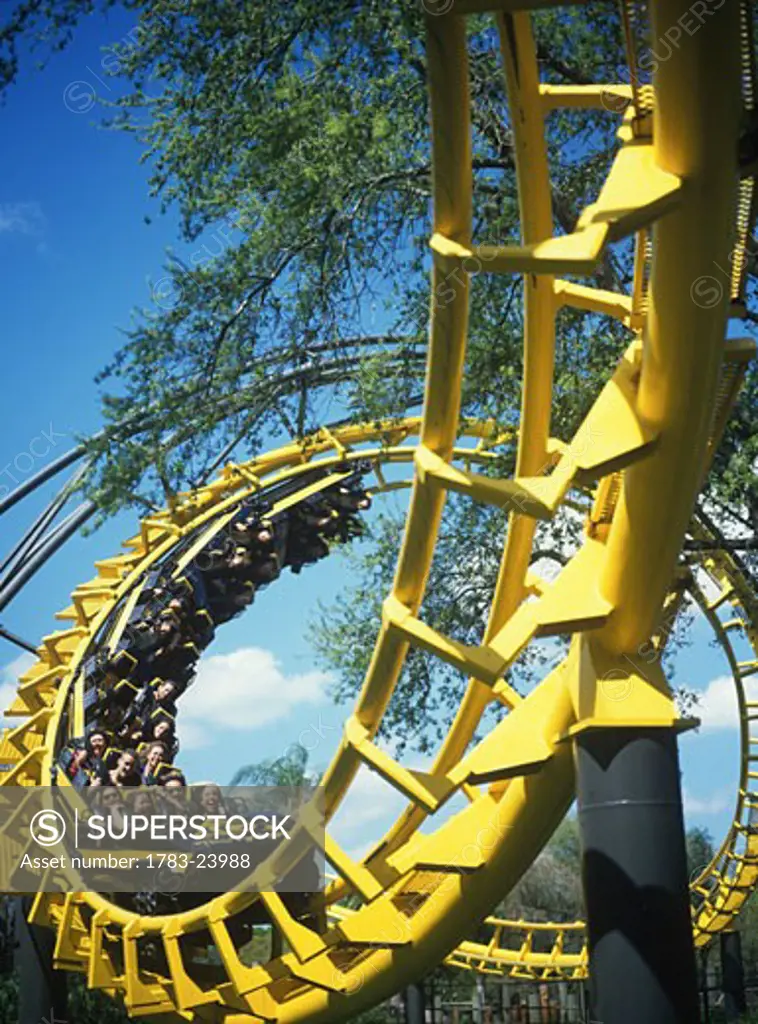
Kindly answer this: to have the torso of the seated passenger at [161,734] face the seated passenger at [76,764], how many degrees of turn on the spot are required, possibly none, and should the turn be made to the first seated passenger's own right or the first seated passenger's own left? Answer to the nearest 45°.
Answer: approximately 45° to the first seated passenger's own right

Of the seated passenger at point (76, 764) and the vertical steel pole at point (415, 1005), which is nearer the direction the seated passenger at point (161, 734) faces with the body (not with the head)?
the seated passenger

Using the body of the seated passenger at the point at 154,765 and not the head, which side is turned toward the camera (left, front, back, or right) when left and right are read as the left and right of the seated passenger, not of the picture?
front

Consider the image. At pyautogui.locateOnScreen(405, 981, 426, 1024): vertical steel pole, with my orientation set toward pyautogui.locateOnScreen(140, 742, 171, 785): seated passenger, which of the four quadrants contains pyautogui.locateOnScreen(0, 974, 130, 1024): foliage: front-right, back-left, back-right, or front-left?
front-right

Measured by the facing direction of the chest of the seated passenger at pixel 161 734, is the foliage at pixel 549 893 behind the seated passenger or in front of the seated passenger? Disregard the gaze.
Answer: behind

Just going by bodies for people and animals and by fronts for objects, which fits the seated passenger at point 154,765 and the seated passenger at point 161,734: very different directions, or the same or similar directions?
same or similar directions

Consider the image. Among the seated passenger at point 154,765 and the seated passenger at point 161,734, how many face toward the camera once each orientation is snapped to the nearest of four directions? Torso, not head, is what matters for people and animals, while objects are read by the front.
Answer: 2
